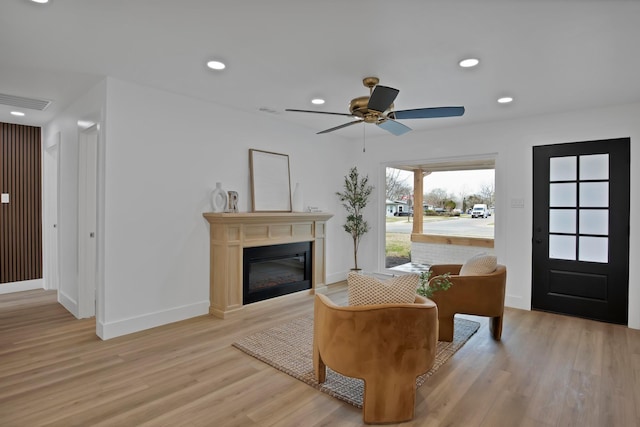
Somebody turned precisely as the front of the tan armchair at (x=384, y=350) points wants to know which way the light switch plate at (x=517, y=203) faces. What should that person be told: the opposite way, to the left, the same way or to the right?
the opposite way

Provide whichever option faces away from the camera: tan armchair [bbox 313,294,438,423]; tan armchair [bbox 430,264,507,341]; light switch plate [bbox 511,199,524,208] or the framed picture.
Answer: tan armchair [bbox 313,294,438,423]

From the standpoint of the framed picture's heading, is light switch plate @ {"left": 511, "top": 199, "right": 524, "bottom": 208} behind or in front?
in front

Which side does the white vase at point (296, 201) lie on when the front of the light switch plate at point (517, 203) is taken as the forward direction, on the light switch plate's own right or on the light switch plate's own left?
on the light switch plate's own right

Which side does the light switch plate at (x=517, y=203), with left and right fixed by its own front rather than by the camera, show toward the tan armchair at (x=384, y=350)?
front

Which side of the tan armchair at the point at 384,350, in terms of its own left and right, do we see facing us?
back

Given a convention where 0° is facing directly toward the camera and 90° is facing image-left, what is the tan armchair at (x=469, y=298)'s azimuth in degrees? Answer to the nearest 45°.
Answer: approximately 90°

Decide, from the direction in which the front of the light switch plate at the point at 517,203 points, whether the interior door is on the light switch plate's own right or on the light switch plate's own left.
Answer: on the light switch plate's own right
